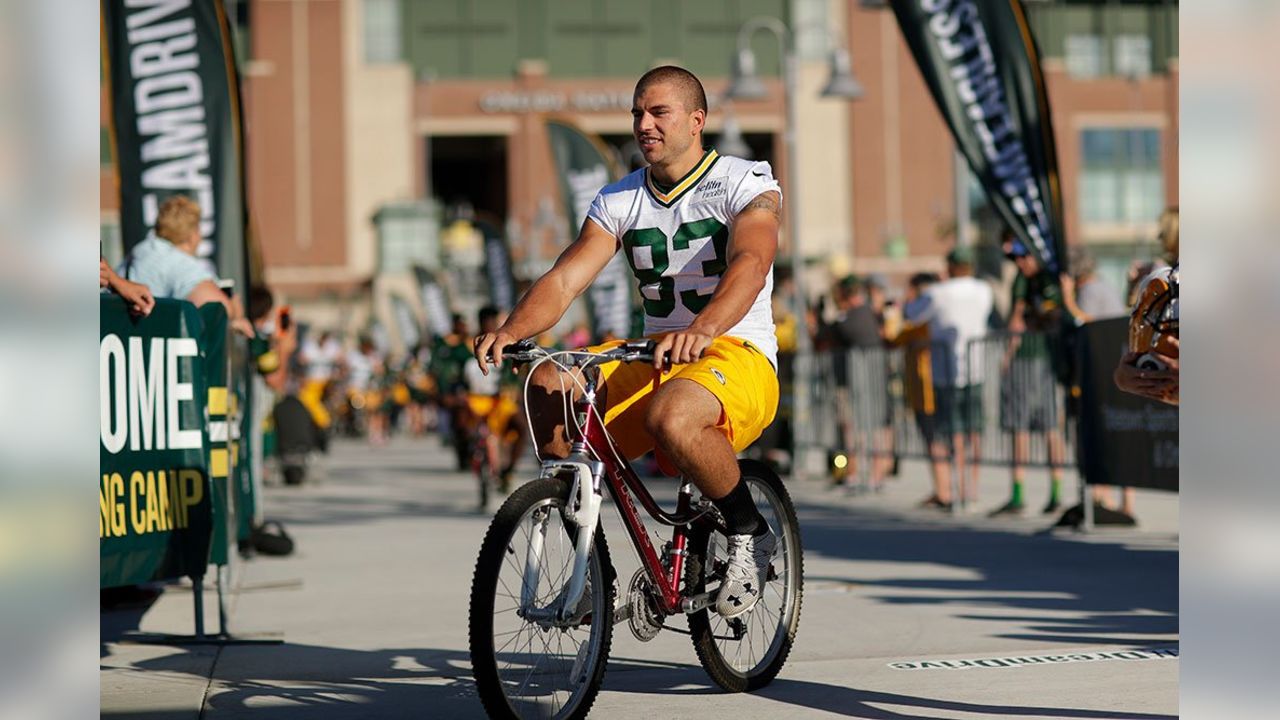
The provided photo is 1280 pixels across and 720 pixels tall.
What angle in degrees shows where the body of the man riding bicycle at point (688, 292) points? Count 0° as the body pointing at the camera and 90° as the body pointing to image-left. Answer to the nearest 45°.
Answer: approximately 45°

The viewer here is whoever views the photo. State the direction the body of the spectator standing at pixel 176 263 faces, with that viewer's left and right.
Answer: facing away from the viewer and to the right of the viewer

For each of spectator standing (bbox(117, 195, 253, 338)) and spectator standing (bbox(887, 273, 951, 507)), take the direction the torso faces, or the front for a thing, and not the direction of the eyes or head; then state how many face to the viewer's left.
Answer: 1

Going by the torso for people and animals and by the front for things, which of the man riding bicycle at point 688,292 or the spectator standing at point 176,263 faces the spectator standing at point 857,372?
the spectator standing at point 176,263

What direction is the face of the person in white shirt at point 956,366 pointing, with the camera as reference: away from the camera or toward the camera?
away from the camera

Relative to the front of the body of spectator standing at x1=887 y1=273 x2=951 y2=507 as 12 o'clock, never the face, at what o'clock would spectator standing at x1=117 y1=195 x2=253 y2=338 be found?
spectator standing at x1=117 y1=195 x2=253 y2=338 is roughly at 10 o'clock from spectator standing at x1=887 y1=273 x2=951 y2=507.

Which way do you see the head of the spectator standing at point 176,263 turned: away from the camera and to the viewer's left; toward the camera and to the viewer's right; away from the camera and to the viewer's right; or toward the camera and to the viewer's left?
away from the camera and to the viewer's right

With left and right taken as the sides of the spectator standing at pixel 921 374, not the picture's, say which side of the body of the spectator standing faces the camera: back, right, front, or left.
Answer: left

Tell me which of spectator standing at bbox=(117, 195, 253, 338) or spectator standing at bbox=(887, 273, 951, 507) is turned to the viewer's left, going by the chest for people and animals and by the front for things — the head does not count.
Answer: spectator standing at bbox=(887, 273, 951, 507)
